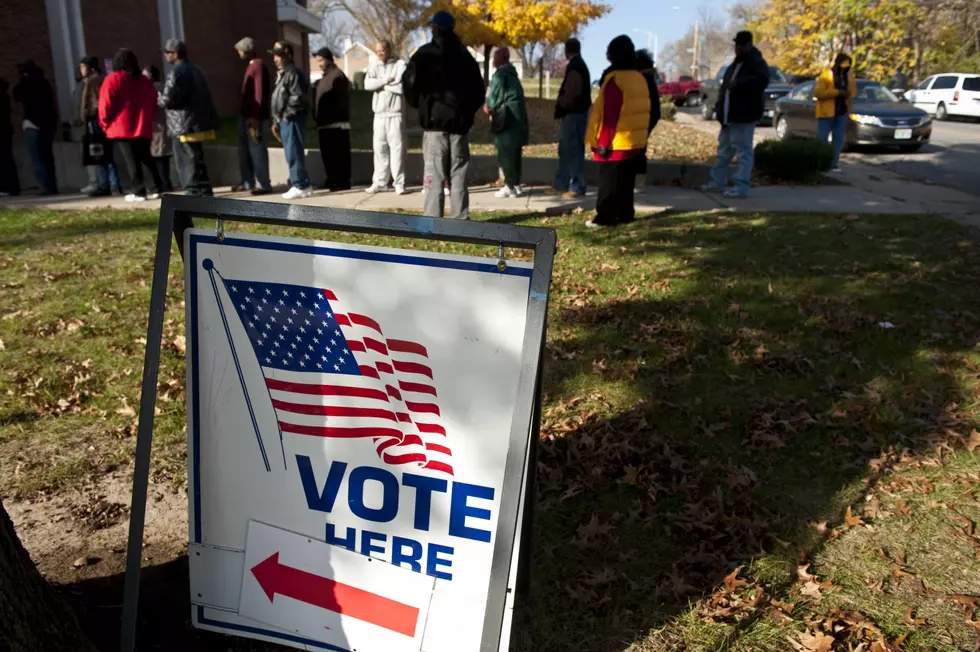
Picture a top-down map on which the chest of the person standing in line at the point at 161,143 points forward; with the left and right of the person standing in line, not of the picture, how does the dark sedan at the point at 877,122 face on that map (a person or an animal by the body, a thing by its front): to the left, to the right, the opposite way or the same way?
to the left

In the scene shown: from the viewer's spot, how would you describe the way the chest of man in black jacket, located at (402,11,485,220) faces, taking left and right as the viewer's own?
facing away from the viewer

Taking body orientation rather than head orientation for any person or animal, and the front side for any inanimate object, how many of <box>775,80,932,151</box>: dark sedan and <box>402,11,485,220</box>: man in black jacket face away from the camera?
1

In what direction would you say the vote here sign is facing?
toward the camera

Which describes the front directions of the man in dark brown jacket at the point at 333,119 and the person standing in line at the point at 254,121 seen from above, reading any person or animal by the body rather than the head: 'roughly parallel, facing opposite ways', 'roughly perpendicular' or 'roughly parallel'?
roughly parallel

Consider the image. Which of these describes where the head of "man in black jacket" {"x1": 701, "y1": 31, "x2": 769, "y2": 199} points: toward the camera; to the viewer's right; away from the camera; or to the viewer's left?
to the viewer's left

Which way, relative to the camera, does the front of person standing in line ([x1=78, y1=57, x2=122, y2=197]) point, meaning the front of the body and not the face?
to the viewer's left

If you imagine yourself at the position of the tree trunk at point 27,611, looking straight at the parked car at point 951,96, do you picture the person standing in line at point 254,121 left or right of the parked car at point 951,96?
left

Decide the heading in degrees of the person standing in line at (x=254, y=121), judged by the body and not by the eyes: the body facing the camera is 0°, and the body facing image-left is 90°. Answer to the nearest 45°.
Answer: approximately 90°

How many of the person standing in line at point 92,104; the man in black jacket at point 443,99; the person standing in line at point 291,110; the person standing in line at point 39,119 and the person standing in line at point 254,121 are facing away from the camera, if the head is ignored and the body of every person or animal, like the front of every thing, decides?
1

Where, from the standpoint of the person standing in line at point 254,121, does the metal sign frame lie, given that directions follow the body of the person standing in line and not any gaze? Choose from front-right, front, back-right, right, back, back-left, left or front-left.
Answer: left

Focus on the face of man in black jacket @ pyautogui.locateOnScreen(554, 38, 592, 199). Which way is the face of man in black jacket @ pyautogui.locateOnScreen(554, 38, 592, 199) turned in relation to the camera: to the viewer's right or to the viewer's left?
to the viewer's left

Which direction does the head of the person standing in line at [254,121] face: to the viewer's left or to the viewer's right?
to the viewer's left

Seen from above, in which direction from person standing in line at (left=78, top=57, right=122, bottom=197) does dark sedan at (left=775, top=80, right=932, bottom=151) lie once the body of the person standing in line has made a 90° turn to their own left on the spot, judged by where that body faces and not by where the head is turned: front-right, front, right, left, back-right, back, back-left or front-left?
left

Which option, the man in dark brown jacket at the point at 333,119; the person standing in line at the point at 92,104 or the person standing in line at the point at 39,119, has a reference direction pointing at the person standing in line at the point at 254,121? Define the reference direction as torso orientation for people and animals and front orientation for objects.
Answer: the man in dark brown jacket
